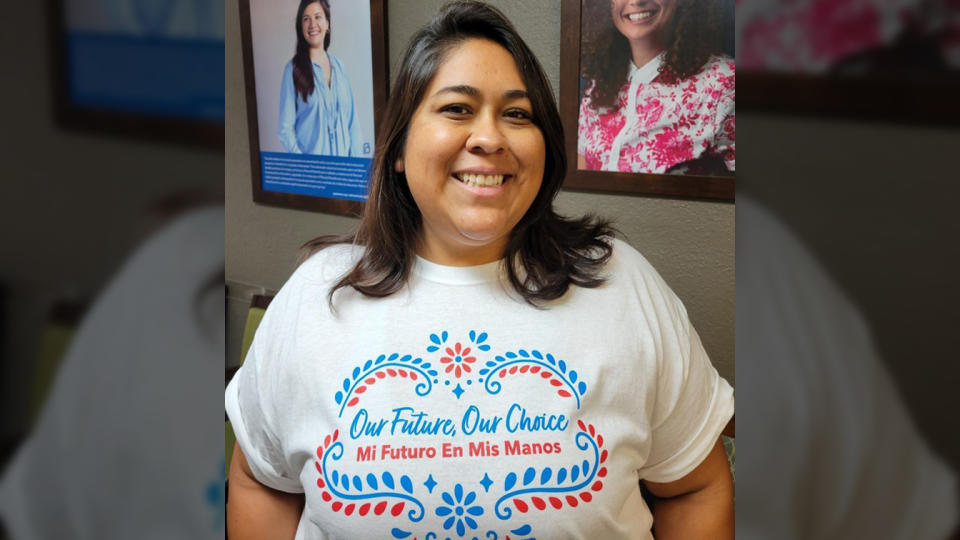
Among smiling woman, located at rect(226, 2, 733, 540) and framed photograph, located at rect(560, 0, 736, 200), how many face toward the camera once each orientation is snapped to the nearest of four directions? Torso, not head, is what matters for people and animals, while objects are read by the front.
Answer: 2

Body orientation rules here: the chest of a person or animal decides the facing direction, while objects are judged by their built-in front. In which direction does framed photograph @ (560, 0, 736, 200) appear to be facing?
toward the camera

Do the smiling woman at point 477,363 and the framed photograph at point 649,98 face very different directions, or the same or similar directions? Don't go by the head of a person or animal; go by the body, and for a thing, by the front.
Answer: same or similar directions
